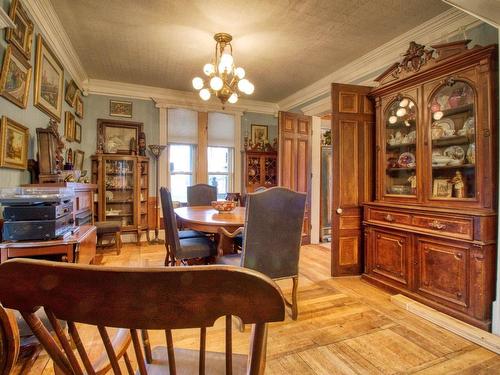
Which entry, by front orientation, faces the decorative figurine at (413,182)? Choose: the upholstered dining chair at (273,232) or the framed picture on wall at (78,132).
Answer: the framed picture on wall

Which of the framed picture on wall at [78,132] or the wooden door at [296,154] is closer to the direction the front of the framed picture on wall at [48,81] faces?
the wooden door

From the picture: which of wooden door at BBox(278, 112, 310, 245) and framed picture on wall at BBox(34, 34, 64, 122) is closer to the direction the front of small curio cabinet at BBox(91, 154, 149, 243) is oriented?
the framed picture on wall

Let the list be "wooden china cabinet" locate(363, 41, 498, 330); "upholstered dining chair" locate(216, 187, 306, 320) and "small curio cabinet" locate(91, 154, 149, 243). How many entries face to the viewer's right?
0

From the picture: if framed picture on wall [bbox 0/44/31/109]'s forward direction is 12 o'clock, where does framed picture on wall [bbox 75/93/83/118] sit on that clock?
framed picture on wall [bbox 75/93/83/118] is roughly at 8 o'clock from framed picture on wall [bbox 0/44/31/109].

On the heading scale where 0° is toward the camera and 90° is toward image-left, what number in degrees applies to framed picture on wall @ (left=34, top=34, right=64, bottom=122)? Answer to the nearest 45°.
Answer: approximately 315°

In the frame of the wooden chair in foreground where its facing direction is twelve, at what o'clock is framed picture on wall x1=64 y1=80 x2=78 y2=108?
The framed picture on wall is roughly at 10 o'clock from the wooden chair in foreground.

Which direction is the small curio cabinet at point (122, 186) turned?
toward the camera

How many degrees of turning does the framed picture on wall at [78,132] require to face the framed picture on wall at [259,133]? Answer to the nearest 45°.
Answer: approximately 45° to its left

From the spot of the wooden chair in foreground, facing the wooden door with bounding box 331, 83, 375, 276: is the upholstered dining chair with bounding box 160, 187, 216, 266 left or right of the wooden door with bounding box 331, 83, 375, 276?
left

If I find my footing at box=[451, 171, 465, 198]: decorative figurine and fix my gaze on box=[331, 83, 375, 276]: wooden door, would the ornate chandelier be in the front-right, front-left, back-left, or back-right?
front-left

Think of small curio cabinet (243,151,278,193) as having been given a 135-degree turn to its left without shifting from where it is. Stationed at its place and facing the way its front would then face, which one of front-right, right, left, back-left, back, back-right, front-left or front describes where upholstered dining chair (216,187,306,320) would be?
back-right

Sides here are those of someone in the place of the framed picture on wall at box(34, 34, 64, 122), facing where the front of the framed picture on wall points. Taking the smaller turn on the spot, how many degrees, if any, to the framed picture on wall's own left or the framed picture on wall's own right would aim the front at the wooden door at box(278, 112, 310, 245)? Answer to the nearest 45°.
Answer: approximately 45° to the framed picture on wall's own left

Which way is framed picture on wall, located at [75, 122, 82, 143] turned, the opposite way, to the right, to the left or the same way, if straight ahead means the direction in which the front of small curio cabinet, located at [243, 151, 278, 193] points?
to the left

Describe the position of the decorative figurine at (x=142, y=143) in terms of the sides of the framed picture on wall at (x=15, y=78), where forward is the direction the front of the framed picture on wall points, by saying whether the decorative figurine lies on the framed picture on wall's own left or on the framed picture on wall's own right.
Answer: on the framed picture on wall's own left

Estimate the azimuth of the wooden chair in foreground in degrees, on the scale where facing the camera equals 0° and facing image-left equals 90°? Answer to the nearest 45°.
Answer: approximately 225°

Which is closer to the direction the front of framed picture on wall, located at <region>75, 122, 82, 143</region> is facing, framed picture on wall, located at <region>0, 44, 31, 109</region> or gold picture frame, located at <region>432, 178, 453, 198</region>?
the gold picture frame

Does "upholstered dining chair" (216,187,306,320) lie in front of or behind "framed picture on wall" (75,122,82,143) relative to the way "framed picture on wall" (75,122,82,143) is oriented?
in front

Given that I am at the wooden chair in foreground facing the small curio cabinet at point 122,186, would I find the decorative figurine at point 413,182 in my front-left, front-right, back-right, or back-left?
front-right

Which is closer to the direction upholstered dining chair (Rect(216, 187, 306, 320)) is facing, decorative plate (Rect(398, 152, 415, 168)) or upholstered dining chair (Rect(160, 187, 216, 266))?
the upholstered dining chair
